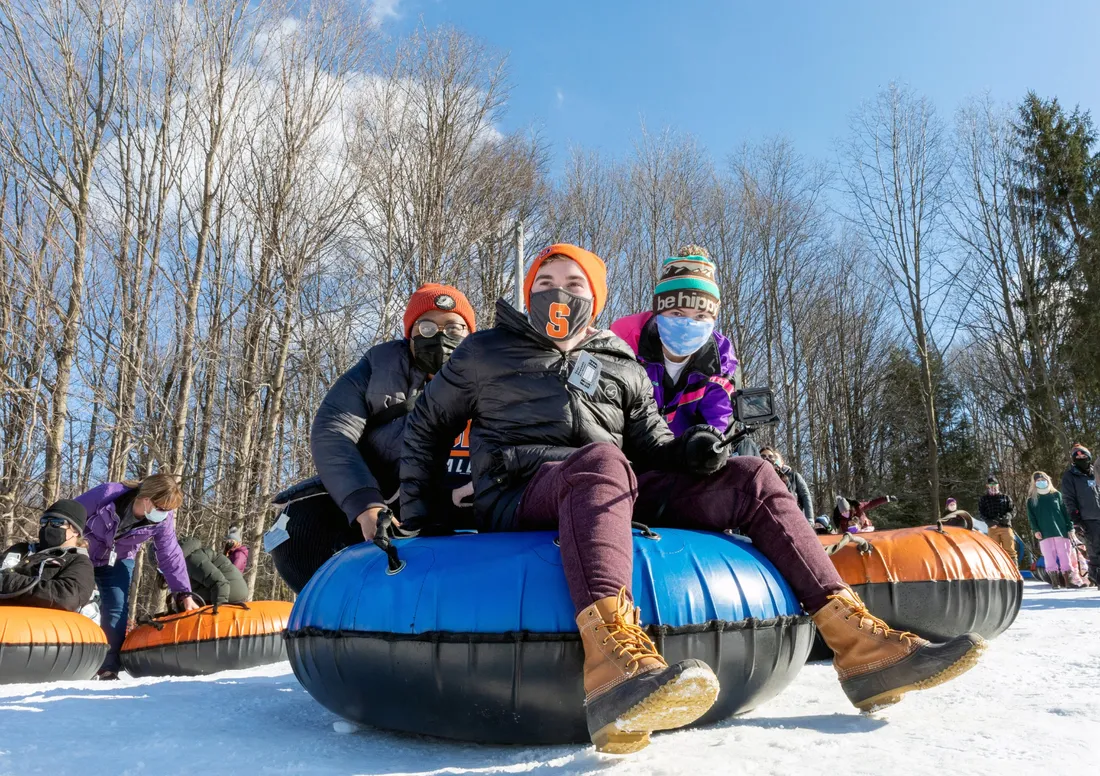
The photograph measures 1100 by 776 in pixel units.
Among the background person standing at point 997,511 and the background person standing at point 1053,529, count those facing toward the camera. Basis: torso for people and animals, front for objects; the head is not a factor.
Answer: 2

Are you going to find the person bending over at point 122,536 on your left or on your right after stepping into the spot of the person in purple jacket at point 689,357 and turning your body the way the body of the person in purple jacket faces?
on your right

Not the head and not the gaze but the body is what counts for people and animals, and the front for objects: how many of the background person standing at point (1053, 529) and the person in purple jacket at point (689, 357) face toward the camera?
2

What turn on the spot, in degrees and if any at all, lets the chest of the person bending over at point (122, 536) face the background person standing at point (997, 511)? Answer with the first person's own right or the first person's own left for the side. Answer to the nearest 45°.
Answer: approximately 45° to the first person's own left

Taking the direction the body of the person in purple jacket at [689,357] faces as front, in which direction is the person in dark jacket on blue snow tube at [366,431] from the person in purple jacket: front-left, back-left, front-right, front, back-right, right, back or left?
right

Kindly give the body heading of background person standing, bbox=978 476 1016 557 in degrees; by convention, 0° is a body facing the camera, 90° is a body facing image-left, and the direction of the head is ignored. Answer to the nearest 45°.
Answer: approximately 0°

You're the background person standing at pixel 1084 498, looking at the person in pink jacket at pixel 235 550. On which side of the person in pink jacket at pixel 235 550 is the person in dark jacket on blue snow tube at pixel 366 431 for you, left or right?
left

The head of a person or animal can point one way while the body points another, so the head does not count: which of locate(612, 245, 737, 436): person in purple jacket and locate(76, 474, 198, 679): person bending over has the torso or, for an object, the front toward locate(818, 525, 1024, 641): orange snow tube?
the person bending over
